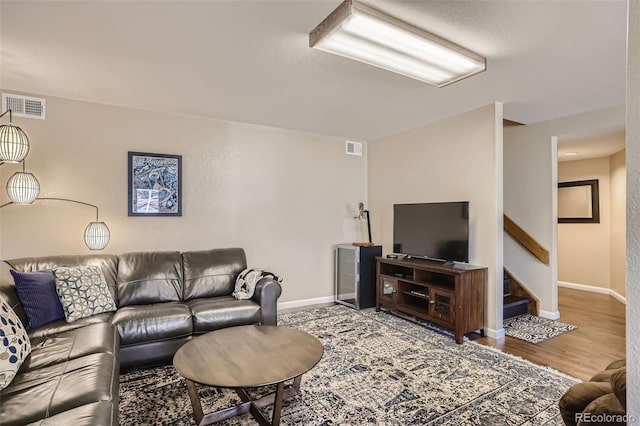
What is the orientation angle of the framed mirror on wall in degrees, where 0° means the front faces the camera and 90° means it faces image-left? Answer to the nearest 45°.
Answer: approximately 45°

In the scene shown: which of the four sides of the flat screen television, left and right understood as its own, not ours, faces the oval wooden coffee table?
front

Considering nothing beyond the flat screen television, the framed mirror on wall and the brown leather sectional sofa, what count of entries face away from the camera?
0

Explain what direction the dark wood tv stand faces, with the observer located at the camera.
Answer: facing the viewer and to the left of the viewer

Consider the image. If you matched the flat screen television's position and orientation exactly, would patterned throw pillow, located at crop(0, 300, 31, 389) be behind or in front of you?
in front

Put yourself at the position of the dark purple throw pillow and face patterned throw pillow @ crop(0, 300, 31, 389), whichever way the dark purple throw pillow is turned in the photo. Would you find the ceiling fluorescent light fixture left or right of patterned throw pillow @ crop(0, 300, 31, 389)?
left

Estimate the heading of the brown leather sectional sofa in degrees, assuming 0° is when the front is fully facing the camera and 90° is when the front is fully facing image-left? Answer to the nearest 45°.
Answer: approximately 315°

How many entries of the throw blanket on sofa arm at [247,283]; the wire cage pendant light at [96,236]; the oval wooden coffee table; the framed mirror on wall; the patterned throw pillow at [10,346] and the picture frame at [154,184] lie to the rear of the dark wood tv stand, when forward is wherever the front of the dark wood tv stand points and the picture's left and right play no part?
1

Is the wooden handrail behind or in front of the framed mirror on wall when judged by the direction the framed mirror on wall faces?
in front

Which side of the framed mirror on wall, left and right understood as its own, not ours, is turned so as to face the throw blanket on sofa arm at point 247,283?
front

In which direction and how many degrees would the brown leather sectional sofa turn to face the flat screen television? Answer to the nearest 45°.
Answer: approximately 45° to its left
